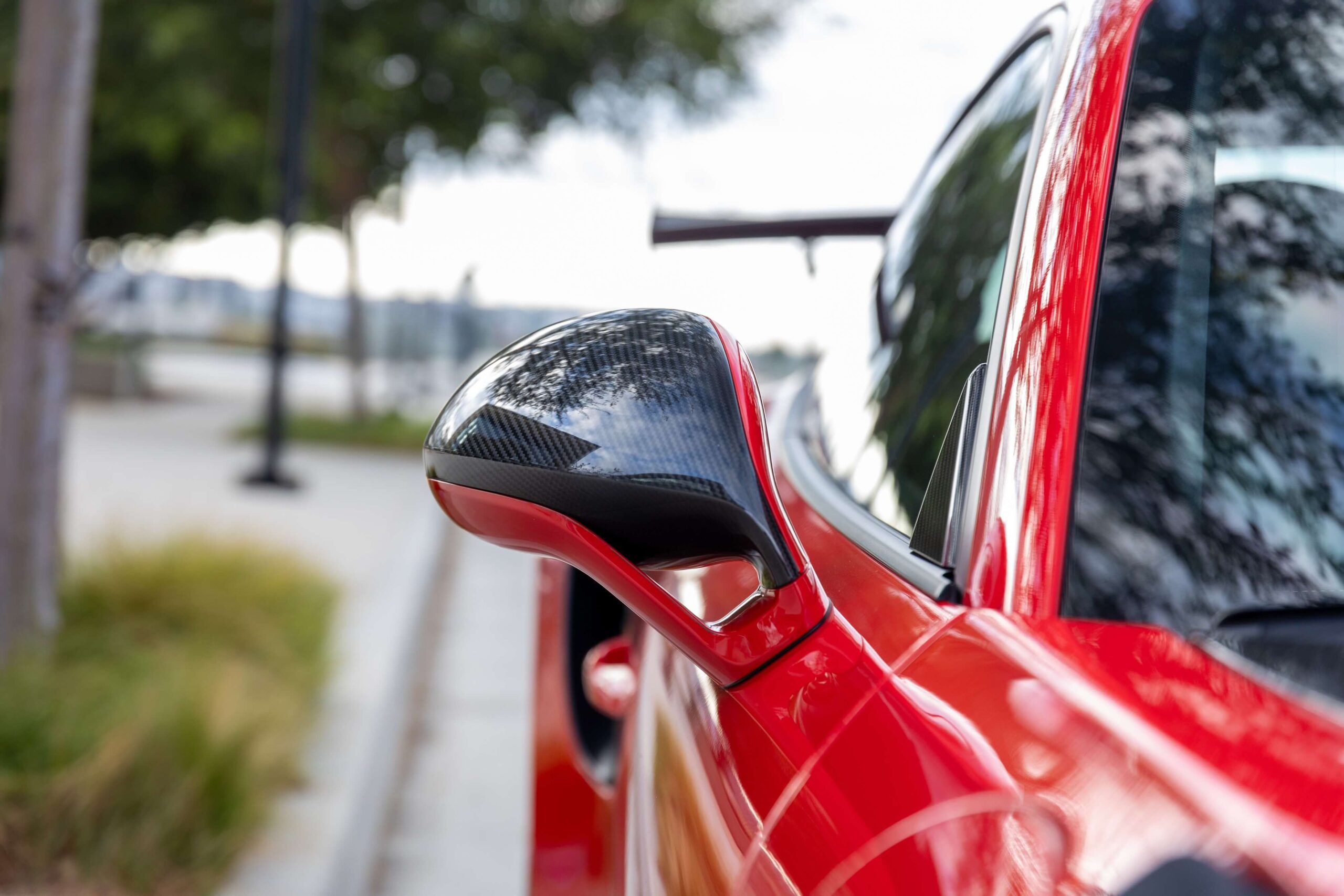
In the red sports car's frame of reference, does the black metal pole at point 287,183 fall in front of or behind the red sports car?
behind

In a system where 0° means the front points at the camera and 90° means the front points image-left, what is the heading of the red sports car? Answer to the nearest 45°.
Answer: approximately 0°

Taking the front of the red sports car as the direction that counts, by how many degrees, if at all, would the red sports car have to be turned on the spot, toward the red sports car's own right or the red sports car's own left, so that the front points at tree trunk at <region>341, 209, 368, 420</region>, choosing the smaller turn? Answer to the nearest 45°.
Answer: approximately 135° to the red sports car's own right

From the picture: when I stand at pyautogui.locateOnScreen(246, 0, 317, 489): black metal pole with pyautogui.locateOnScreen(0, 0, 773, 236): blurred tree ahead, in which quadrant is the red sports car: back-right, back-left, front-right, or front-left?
back-right

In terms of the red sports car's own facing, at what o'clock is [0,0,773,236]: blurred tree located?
The blurred tree is roughly at 5 o'clock from the red sports car.
